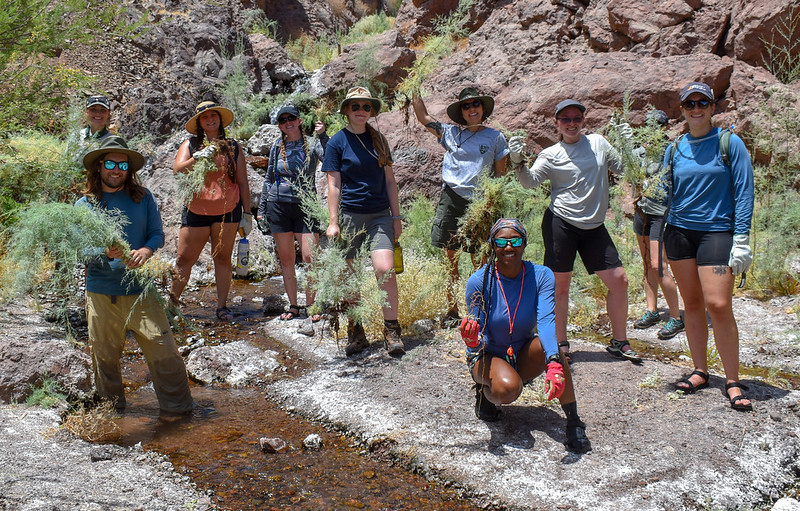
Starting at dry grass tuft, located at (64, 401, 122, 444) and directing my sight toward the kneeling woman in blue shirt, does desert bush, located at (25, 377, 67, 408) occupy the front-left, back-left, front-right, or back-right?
back-left

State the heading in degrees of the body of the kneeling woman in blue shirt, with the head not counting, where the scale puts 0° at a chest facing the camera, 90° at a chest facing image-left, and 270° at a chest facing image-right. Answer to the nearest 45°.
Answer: approximately 0°

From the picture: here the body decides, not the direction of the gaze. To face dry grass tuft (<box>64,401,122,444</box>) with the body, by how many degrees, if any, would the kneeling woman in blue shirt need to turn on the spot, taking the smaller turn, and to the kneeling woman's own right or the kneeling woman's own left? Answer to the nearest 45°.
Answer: approximately 90° to the kneeling woman's own right

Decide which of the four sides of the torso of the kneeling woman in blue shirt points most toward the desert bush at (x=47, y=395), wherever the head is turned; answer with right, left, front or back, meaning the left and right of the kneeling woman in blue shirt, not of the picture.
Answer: right
